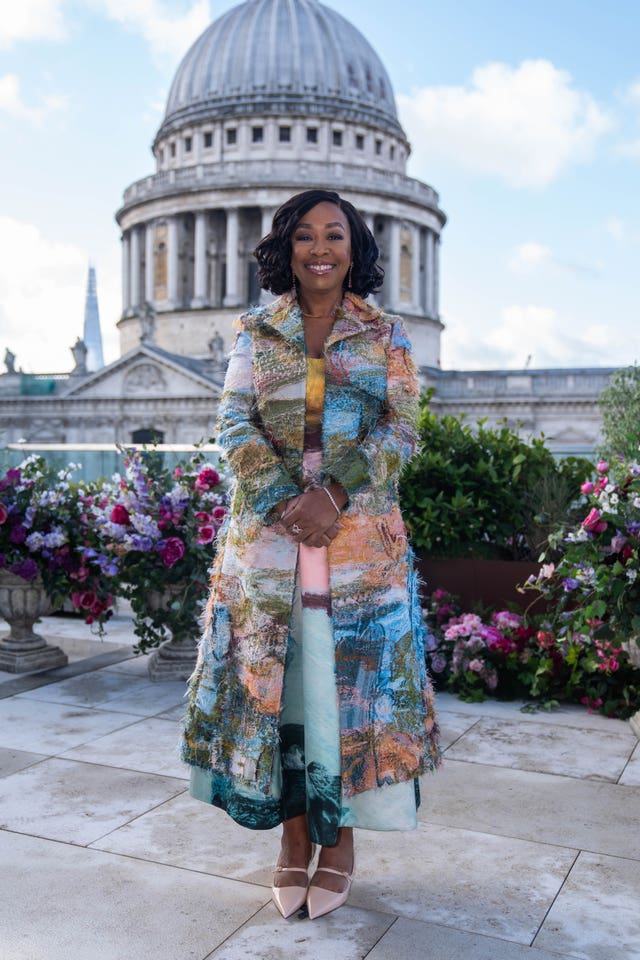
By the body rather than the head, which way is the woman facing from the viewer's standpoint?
toward the camera

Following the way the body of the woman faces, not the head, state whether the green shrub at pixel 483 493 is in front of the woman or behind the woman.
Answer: behind

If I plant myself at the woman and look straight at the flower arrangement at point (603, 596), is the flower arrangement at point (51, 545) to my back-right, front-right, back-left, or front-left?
front-left

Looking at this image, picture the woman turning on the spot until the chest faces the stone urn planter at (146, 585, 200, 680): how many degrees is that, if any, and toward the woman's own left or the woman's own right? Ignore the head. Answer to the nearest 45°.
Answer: approximately 180°

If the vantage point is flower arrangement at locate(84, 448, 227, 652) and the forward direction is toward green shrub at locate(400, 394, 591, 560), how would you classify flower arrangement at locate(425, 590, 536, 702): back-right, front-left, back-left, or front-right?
front-right

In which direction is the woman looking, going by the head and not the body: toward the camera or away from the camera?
toward the camera

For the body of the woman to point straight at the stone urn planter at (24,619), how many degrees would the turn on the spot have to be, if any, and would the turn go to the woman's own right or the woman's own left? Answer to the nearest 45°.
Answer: approximately 135° to the woman's own right

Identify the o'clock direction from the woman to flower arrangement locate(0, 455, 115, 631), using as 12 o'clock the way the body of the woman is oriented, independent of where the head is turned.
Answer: The flower arrangement is roughly at 5 o'clock from the woman.

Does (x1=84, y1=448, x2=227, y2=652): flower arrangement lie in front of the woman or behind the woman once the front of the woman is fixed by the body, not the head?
behind

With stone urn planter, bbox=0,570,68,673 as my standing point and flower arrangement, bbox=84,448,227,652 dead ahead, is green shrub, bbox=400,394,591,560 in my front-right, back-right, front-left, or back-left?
front-left
